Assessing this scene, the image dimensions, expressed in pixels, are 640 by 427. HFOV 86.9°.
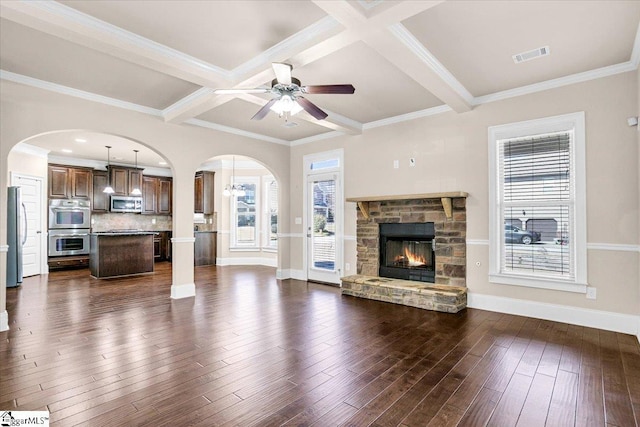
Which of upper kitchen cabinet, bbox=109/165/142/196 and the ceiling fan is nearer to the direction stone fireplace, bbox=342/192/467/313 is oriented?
the ceiling fan

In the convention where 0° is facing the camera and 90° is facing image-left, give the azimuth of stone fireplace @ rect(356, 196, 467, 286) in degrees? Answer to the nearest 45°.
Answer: approximately 45°

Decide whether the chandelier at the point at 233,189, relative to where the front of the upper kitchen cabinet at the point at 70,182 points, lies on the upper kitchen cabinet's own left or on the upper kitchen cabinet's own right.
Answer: on the upper kitchen cabinet's own left

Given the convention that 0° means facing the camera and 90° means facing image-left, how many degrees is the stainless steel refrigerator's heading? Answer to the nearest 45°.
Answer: approximately 270°

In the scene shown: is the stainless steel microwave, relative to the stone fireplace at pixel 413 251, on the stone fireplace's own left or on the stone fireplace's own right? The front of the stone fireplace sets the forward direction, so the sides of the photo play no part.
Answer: on the stone fireplace's own right

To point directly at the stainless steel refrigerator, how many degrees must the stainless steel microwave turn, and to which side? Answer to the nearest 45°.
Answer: approximately 45° to its right

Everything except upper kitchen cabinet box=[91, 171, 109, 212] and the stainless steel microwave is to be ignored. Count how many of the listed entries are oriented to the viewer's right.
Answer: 0

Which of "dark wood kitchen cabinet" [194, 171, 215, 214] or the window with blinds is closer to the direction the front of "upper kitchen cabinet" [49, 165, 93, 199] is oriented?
the window with blinds

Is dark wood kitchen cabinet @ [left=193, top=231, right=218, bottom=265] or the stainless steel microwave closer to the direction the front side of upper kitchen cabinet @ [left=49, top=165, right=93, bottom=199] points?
the dark wood kitchen cabinet

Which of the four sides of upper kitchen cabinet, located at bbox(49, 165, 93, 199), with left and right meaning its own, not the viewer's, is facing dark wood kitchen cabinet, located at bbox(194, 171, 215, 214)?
left

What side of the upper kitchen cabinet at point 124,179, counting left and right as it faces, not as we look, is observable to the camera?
front

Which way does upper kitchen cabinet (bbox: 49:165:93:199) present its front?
toward the camera

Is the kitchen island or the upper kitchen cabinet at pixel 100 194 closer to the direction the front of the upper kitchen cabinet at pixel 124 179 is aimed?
the kitchen island

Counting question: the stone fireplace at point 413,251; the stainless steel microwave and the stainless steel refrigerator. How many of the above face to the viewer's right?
1

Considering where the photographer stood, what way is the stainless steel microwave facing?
facing the viewer
